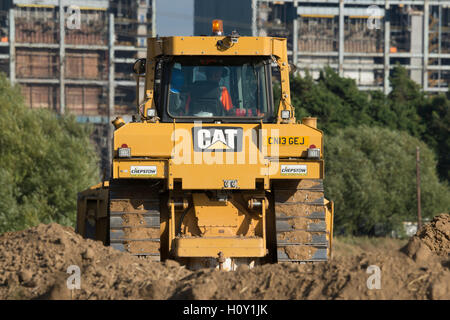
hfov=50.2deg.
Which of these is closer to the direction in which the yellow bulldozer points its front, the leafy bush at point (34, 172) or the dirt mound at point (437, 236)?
the leafy bush

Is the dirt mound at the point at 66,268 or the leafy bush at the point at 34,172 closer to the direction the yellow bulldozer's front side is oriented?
the leafy bush

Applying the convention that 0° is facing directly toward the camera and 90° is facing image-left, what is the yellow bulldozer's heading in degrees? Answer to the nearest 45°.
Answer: approximately 180°

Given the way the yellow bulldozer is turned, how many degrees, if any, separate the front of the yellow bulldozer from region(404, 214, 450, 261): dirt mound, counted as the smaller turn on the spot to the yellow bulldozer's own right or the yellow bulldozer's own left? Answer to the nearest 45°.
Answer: approximately 90° to the yellow bulldozer's own right
